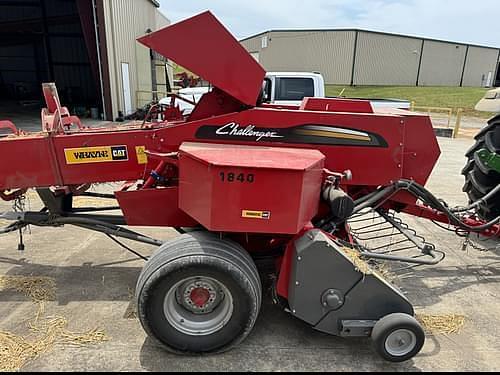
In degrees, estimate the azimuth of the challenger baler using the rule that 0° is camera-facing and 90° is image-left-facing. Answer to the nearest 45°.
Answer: approximately 270°

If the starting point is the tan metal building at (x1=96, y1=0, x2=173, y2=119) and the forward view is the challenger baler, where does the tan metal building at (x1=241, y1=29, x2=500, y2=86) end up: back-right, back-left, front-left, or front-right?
back-left

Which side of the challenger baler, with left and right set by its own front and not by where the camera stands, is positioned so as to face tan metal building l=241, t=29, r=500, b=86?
left

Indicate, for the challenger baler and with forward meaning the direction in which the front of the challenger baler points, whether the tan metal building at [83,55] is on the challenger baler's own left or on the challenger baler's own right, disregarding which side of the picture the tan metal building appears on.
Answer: on the challenger baler's own left

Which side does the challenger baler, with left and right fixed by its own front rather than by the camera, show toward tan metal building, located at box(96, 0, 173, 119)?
left
